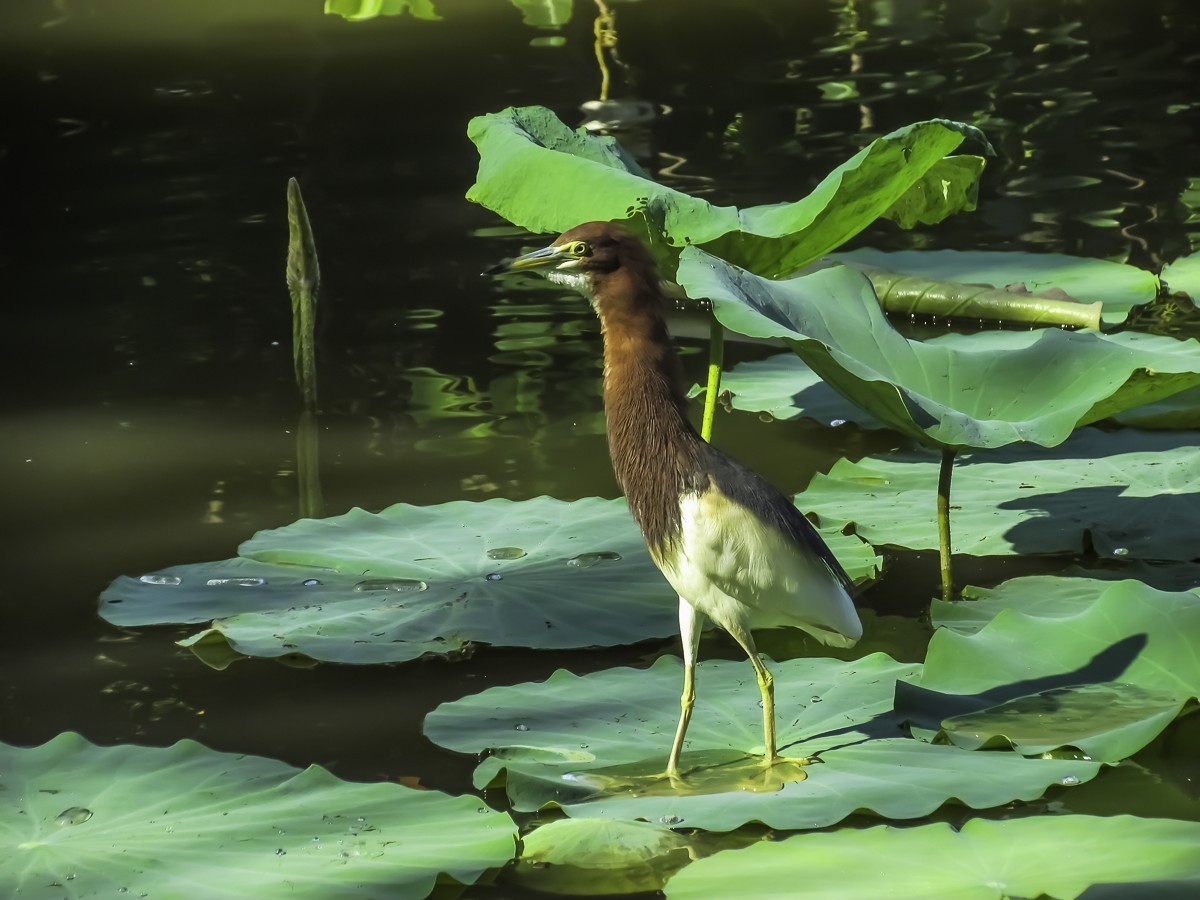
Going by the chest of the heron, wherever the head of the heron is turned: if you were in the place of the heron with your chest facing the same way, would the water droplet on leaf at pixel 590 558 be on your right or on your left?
on your right

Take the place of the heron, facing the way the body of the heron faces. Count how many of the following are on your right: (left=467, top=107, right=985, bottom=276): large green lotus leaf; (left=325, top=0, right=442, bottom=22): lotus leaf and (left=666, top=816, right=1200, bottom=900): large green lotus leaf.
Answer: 2

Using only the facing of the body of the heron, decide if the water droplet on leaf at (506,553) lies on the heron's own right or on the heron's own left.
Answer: on the heron's own right

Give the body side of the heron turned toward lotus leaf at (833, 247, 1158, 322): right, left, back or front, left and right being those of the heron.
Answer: right

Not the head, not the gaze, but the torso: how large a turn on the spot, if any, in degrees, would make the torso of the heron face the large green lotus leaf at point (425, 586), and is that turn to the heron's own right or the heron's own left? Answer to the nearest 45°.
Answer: approximately 45° to the heron's own right

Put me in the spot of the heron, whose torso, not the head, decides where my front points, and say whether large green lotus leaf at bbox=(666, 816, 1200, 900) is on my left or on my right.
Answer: on my left

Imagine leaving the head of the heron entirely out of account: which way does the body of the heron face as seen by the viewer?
to the viewer's left

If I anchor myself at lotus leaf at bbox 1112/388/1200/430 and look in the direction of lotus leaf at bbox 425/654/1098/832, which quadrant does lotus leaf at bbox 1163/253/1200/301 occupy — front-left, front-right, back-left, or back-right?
back-right
